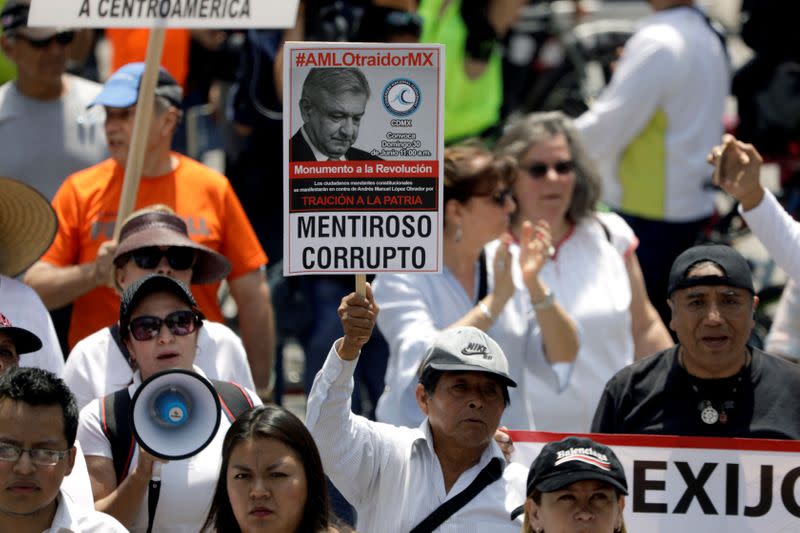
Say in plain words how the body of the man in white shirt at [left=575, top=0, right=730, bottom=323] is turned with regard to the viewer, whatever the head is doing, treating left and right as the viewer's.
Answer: facing away from the viewer and to the left of the viewer

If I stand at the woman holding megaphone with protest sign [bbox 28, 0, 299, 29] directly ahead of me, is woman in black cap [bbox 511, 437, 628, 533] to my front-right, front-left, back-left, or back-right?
back-right

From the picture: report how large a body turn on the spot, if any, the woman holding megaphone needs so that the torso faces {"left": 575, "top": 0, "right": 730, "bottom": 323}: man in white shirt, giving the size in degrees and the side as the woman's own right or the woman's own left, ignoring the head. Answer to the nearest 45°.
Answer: approximately 135° to the woman's own left

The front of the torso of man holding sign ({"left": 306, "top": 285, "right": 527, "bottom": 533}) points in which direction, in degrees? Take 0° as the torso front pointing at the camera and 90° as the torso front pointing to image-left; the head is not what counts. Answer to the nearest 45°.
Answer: approximately 315°

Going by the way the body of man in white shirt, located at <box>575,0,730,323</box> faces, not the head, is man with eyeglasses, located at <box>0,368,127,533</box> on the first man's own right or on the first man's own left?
on the first man's own left

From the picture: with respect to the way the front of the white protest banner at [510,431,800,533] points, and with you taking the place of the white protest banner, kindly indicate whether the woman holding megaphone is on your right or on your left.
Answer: on your right
